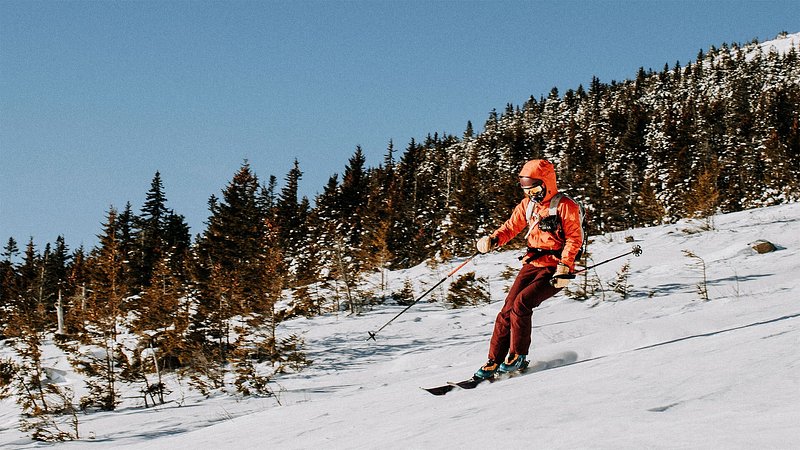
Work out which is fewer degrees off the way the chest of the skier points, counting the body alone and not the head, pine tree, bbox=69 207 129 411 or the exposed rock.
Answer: the pine tree

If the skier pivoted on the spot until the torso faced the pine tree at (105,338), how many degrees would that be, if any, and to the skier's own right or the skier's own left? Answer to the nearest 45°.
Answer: approximately 90° to the skier's own right

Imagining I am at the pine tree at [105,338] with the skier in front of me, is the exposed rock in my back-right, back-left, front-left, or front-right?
front-left

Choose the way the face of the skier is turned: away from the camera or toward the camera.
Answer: toward the camera

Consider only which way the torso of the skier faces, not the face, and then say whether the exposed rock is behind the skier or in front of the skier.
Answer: behind

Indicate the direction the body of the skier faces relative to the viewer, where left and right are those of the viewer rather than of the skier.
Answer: facing the viewer and to the left of the viewer

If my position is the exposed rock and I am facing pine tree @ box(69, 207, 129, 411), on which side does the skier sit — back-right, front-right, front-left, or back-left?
front-left
